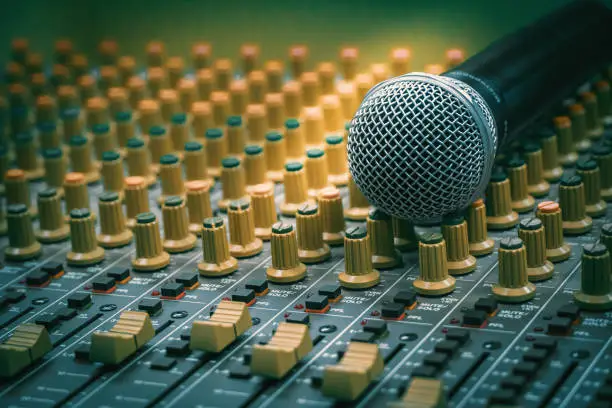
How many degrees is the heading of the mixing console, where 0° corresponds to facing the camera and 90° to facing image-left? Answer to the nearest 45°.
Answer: approximately 45°
